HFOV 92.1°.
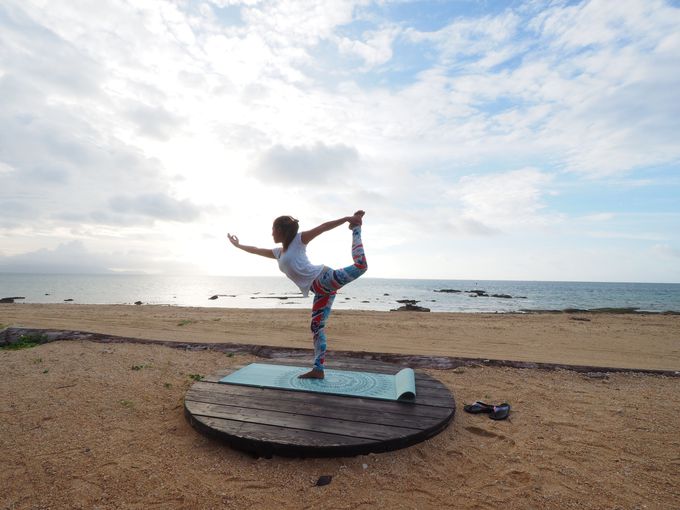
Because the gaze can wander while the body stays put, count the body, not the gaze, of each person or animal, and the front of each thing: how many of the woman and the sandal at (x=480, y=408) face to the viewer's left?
2

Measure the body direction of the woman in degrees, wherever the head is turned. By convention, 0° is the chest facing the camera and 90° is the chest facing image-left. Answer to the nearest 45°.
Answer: approximately 90°

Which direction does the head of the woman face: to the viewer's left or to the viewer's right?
to the viewer's left

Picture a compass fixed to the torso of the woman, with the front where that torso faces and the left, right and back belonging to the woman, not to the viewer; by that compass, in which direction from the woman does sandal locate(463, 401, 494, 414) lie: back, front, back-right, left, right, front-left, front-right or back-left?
back

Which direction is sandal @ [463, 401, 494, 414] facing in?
to the viewer's left

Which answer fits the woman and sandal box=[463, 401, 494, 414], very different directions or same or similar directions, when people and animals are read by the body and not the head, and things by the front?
same or similar directions

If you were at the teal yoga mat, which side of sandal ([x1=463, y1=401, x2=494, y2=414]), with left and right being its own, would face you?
front
